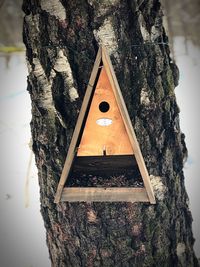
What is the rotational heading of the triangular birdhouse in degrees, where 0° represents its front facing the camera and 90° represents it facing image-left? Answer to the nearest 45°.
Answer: approximately 0°
